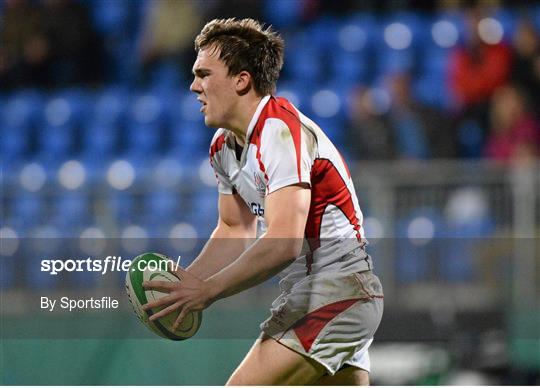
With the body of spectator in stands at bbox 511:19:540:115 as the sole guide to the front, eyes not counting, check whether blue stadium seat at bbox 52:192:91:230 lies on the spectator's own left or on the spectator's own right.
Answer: on the spectator's own right

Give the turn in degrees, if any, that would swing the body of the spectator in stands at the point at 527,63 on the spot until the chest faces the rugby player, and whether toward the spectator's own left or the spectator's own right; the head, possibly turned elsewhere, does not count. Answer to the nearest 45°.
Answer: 0° — they already face them

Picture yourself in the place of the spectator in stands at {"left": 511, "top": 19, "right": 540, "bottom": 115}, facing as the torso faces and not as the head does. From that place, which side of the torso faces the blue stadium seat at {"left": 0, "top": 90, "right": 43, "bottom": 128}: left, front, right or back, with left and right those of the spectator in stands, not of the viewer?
right

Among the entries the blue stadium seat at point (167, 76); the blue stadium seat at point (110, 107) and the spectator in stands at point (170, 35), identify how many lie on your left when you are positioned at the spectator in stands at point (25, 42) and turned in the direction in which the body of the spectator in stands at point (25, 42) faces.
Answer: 3

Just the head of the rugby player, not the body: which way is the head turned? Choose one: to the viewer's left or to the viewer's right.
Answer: to the viewer's left

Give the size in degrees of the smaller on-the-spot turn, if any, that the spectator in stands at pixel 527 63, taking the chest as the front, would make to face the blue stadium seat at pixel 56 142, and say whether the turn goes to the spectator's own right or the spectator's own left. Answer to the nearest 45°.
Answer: approximately 90° to the spectator's own right

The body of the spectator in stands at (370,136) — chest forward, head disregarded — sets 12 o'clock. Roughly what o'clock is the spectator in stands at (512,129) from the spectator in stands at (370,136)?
the spectator in stands at (512,129) is roughly at 9 o'clock from the spectator in stands at (370,136).
